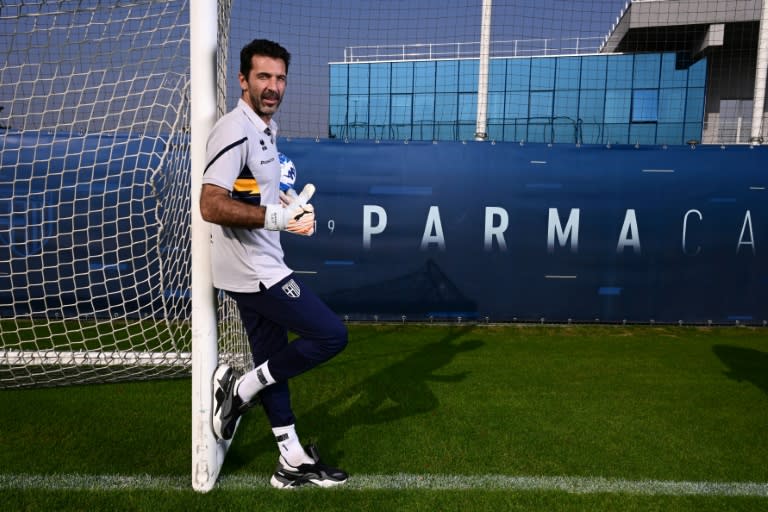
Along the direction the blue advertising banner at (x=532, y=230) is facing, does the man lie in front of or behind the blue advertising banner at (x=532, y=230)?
in front

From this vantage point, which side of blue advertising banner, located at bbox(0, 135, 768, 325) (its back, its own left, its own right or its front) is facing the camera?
front

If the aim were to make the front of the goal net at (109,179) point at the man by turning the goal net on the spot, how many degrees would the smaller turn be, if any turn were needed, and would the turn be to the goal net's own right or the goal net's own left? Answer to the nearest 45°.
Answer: approximately 45° to the goal net's own left

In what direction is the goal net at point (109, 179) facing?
toward the camera

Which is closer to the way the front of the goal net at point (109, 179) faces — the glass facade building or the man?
the man

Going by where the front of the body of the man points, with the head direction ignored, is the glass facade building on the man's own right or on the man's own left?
on the man's own left
